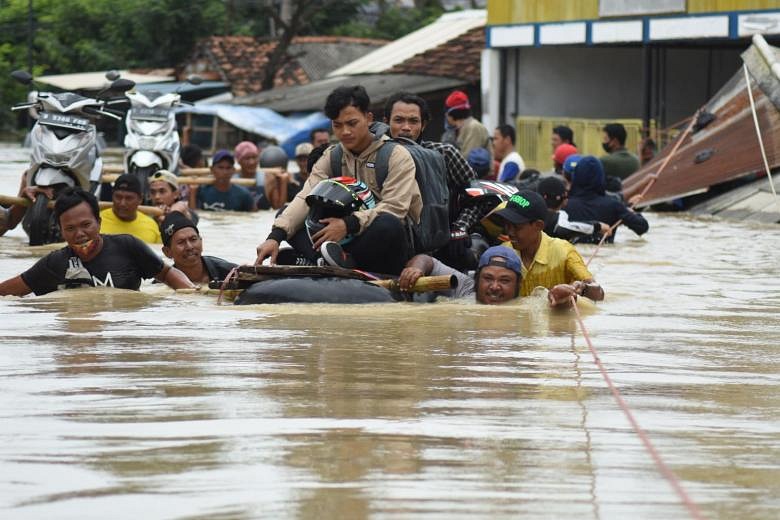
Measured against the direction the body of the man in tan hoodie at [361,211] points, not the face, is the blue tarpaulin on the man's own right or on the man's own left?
on the man's own right

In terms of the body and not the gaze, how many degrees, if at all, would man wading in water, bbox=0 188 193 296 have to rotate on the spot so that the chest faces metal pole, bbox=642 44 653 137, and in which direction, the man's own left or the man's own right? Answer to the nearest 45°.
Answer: approximately 135° to the man's own left

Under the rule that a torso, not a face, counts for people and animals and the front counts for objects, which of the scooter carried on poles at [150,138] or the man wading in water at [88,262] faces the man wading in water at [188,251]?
the scooter carried on poles

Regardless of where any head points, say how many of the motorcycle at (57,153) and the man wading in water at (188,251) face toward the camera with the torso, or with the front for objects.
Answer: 2

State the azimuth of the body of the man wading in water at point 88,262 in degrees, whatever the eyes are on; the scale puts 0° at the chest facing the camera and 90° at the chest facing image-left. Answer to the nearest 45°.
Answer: approximately 0°

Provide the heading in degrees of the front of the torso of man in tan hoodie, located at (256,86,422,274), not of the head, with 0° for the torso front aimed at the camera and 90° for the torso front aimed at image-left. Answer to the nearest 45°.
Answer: approximately 45°

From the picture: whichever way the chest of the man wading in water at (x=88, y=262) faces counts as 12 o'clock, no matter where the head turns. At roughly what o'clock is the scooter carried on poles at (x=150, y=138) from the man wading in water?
The scooter carried on poles is roughly at 6 o'clock from the man wading in water.

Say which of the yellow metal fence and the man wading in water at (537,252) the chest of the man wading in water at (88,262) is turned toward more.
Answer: the man wading in water

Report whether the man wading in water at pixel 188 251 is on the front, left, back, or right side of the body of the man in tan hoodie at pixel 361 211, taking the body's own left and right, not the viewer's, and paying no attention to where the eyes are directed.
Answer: right

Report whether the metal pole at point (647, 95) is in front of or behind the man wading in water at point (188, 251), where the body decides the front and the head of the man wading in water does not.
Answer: behind
